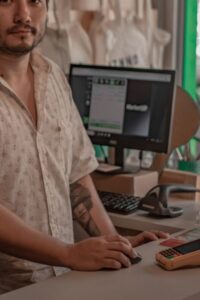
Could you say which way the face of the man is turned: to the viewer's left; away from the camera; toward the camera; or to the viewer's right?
toward the camera

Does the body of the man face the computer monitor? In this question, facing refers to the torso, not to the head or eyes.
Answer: no

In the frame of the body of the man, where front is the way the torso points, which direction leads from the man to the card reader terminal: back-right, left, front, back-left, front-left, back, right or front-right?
front

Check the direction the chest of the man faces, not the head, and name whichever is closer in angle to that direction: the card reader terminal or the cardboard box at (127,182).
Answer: the card reader terminal

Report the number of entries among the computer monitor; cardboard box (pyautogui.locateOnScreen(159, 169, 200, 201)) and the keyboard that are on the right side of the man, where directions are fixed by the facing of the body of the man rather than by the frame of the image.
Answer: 0

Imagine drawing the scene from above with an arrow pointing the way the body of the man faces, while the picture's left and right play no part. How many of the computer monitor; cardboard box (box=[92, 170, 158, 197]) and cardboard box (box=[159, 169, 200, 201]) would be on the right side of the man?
0

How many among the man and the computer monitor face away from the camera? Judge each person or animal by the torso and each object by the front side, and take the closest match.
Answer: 0

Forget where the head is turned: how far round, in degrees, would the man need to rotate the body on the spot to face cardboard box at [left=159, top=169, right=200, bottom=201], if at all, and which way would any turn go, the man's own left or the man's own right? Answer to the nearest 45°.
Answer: approximately 90° to the man's own left

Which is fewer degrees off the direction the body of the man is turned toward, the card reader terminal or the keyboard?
the card reader terminal
